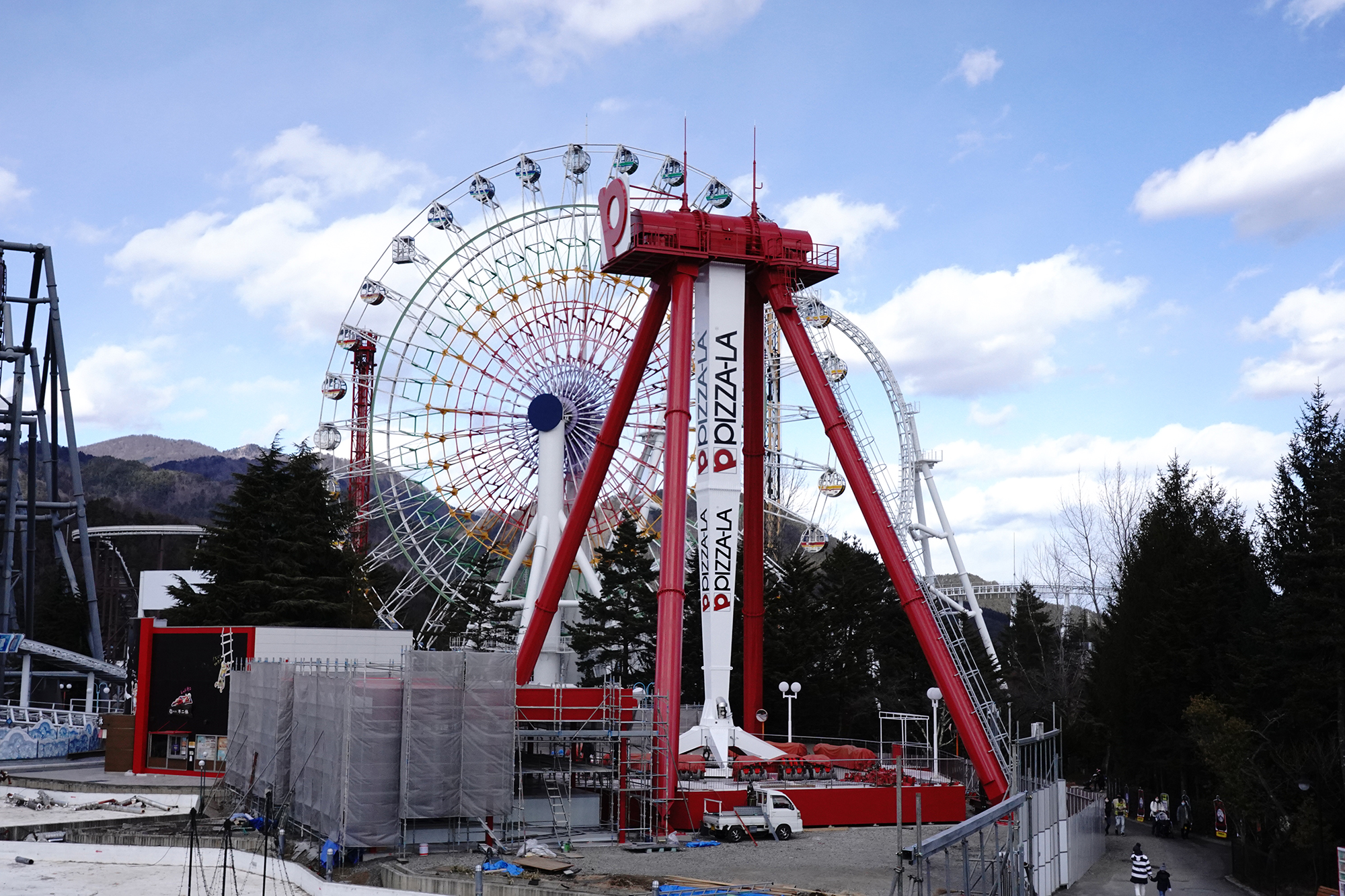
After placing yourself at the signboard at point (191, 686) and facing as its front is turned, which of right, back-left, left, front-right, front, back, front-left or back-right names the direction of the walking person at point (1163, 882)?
front-left

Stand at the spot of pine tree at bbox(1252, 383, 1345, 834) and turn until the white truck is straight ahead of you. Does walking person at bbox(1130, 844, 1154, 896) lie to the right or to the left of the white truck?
left

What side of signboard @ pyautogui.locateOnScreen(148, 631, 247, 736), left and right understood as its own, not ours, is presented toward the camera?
front

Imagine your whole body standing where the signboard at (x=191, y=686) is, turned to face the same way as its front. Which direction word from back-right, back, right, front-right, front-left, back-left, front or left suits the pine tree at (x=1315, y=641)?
front-left

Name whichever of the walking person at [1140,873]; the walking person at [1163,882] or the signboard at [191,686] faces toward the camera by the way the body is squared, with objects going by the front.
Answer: the signboard

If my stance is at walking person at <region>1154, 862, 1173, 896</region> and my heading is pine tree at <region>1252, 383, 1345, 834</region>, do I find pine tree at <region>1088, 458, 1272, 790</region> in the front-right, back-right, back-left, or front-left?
front-left

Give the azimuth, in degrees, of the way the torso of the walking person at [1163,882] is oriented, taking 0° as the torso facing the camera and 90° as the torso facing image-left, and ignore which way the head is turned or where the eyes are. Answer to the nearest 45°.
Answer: approximately 180°

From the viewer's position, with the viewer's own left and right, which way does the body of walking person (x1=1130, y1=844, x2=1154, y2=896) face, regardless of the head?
facing away from the viewer
